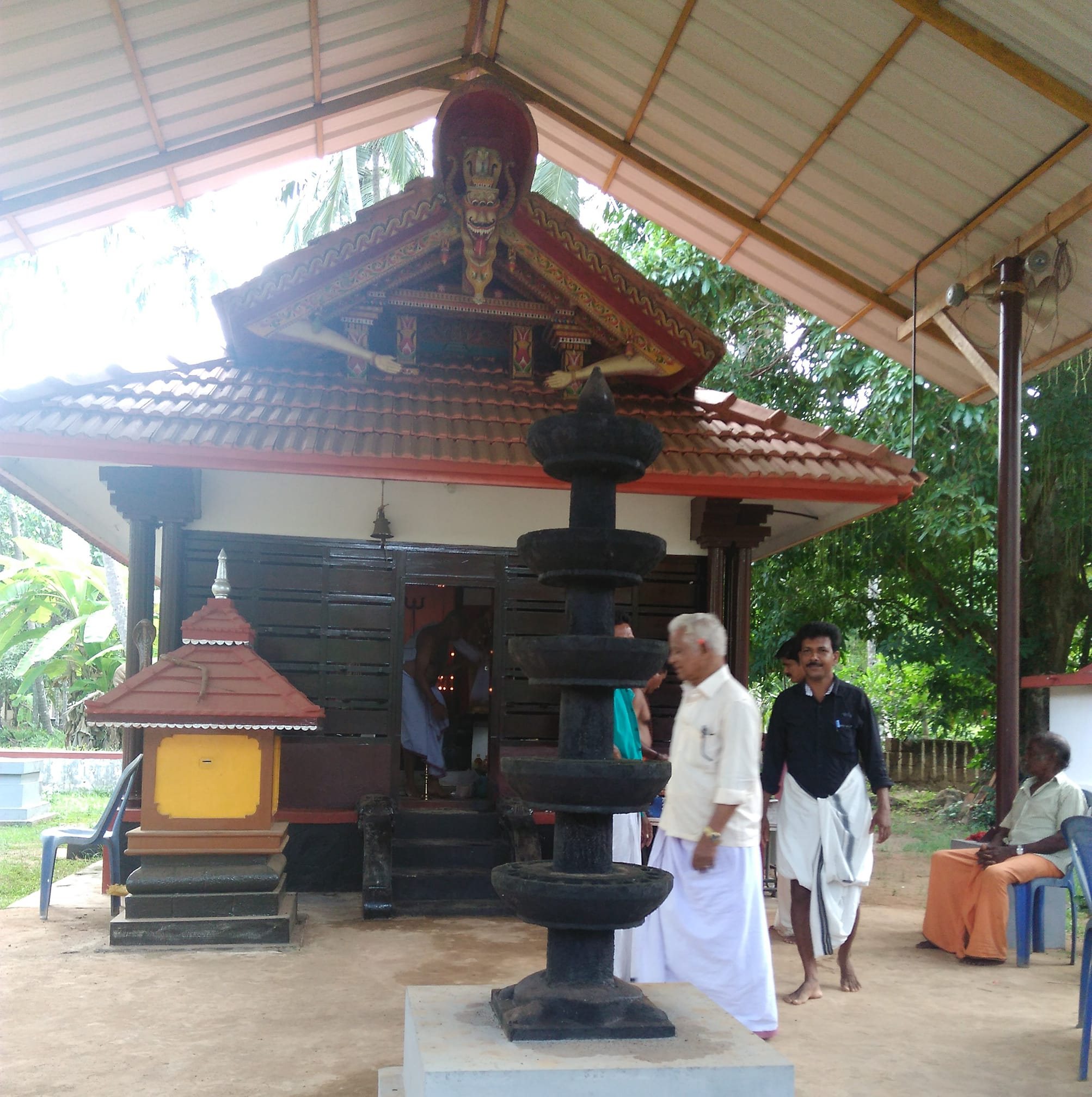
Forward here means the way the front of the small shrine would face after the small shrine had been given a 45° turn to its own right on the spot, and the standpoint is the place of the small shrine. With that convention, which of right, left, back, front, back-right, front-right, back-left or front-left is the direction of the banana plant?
back-right

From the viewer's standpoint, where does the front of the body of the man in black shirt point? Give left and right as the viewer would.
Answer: facing the viewer

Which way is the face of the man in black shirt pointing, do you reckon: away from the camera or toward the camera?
toward the camera

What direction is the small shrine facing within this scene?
toward the camera

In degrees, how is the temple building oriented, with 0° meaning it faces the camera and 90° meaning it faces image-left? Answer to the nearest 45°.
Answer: approximately 0°

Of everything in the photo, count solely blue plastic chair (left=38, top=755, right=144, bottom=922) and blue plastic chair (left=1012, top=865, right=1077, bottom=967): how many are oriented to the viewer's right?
0

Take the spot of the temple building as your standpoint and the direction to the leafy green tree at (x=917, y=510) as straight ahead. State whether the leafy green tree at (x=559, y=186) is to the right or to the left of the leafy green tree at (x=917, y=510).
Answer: left

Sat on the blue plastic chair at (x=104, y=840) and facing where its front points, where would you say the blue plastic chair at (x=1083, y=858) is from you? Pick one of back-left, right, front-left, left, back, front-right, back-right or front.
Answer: back-left

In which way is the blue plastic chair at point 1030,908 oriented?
to the viewer's left

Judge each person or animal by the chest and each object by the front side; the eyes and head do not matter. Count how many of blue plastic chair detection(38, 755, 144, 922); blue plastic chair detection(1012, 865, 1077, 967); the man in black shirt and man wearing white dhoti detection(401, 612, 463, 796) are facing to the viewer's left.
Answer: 2

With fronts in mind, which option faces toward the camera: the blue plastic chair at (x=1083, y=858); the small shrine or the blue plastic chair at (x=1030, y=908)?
the small shrine
